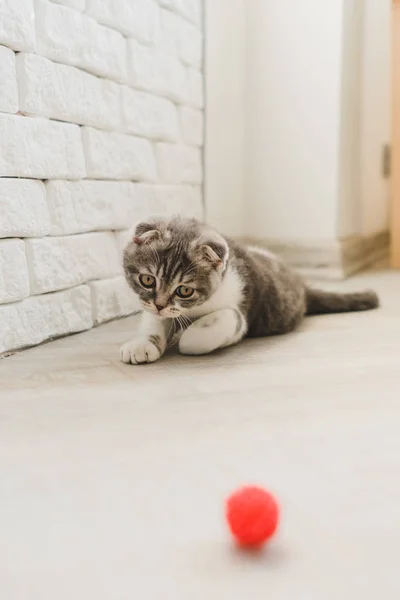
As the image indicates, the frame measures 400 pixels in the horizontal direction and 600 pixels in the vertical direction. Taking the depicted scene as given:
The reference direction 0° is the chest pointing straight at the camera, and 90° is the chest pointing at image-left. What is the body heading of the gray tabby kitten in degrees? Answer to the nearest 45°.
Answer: approximately 45°

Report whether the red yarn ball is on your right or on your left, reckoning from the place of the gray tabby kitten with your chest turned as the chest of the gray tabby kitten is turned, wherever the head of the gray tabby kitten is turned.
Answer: on your left
